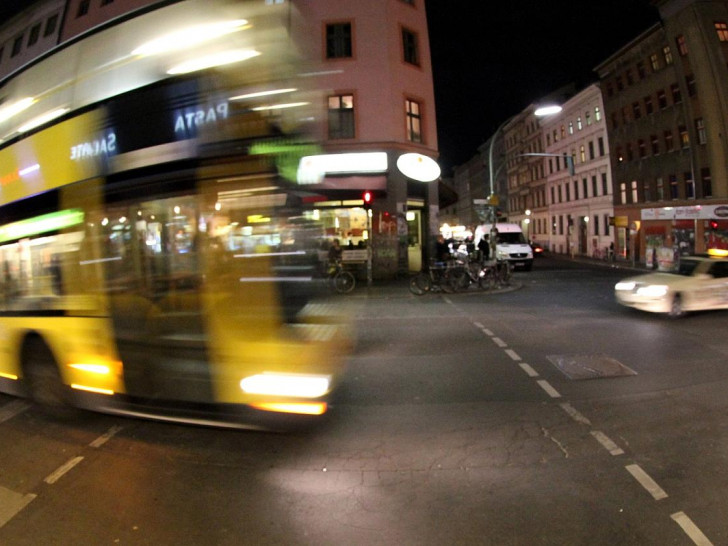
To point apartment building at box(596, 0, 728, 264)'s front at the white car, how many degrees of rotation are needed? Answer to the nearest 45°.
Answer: approximately 45° to its left

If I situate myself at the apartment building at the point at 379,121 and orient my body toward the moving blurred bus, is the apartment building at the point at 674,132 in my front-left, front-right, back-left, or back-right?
back-left

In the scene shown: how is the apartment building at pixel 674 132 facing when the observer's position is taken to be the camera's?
facing the viewer and to the left of the viewer

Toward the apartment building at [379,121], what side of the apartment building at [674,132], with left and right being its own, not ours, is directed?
front

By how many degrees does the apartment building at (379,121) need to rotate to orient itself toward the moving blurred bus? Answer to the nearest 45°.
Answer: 0° — it already faces it

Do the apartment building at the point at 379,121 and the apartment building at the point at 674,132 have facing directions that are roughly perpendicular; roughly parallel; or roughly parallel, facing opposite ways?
roughly perpendicular

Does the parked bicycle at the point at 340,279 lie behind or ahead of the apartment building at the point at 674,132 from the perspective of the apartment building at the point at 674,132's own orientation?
ahead

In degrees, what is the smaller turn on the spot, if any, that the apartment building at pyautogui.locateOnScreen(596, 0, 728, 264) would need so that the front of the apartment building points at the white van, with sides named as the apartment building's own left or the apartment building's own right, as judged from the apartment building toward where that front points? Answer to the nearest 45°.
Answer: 0° — it already faces it

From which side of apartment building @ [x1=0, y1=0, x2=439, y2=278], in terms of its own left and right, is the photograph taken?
front

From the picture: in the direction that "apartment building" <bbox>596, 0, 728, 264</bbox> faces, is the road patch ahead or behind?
ahead

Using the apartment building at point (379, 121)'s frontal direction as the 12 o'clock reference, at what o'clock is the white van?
The white van is roughly at 8 o'clock from the apartment building.

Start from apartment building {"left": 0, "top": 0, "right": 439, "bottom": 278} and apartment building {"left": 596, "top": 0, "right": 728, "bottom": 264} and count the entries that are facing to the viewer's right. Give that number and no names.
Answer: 0

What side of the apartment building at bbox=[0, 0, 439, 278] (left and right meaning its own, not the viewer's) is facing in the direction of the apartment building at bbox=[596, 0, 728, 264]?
left
